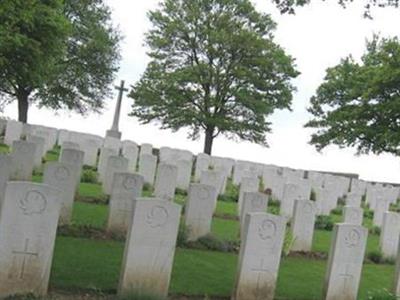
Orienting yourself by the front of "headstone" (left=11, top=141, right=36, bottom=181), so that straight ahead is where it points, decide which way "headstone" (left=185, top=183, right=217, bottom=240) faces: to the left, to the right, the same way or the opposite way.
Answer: the same way

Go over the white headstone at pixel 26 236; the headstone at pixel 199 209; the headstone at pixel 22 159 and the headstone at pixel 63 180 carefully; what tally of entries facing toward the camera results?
4

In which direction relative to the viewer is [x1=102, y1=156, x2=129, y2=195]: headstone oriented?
toward the camera

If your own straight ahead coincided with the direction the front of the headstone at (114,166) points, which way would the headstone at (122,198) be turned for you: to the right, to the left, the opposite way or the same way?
the same way

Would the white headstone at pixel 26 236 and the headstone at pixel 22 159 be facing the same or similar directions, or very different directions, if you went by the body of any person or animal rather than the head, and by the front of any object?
same or similar directions

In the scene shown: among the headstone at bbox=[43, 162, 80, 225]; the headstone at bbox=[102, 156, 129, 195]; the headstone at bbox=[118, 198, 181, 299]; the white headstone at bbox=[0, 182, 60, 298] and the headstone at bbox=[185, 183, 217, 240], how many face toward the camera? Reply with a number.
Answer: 5

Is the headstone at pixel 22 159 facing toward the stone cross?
no

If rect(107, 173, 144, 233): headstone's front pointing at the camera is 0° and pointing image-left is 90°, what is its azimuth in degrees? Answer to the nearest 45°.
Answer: approximately 0°

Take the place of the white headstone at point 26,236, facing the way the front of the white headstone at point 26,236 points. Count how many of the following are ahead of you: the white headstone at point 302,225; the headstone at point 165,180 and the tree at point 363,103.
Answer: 0

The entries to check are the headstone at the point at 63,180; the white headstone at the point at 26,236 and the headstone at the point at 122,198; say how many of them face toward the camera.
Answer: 3

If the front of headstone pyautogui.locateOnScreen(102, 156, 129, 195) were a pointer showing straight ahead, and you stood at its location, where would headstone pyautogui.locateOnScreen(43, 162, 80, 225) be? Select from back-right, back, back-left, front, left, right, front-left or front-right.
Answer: front

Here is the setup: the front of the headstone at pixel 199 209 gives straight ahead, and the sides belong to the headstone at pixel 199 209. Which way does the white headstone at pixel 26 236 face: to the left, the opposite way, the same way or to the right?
the same way

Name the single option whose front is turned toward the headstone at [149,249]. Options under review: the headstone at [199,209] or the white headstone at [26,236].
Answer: the headstone at [199,209]

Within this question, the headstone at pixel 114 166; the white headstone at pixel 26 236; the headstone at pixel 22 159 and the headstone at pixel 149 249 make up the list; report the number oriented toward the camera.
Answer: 4

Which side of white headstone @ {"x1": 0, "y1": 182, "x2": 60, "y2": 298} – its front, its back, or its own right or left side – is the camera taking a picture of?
front

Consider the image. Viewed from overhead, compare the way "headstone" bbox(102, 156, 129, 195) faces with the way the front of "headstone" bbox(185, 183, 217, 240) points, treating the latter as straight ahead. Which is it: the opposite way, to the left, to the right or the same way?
the same way
